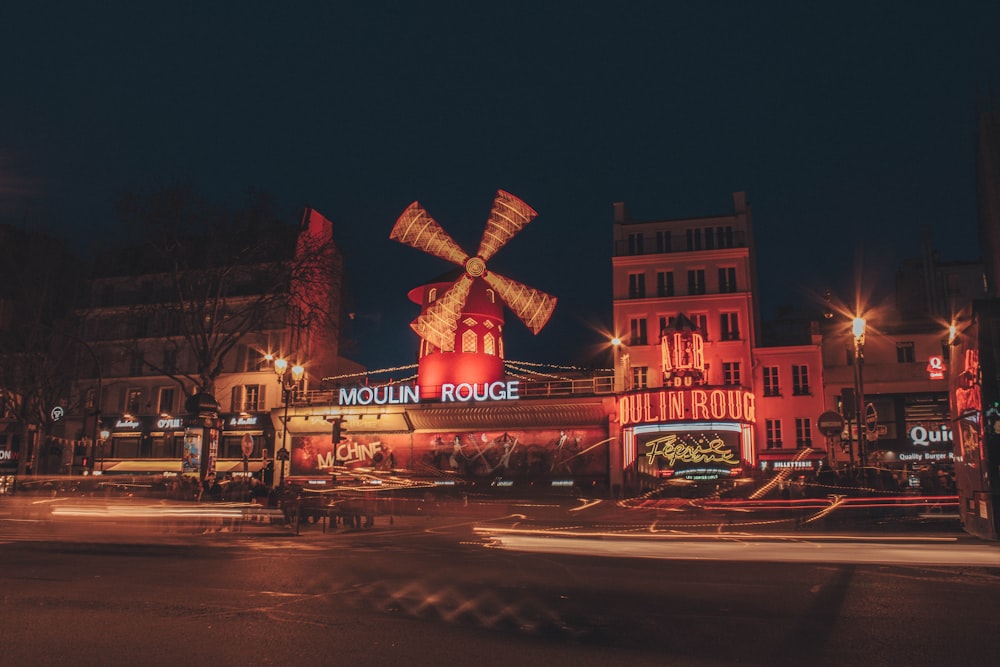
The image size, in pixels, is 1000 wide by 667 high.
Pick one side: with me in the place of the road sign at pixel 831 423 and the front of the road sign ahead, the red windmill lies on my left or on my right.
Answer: on my right

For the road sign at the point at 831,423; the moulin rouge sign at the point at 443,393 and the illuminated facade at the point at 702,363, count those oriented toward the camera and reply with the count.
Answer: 3

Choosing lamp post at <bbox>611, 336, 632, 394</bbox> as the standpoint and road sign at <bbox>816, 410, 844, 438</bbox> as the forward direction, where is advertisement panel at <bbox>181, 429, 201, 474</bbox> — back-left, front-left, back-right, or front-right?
back-right

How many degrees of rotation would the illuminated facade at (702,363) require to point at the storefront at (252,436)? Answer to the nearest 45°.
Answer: approximately 90° to its right

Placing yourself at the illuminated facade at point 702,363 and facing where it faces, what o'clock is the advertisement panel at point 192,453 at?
The advertisement panel is roughly at 3 o'clock from the illuminated facade.

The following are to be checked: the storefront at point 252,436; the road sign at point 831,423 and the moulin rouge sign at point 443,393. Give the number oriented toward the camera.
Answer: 3

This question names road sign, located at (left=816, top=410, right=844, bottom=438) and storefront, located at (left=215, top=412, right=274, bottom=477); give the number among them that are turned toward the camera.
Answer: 2

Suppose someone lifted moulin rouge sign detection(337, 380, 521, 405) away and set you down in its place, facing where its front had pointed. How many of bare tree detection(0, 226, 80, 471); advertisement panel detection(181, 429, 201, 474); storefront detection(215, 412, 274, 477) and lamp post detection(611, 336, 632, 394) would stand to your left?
1

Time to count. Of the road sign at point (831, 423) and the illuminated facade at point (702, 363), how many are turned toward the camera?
2

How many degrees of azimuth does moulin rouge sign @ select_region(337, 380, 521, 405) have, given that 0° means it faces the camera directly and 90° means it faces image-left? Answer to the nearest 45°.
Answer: approximately 0°
